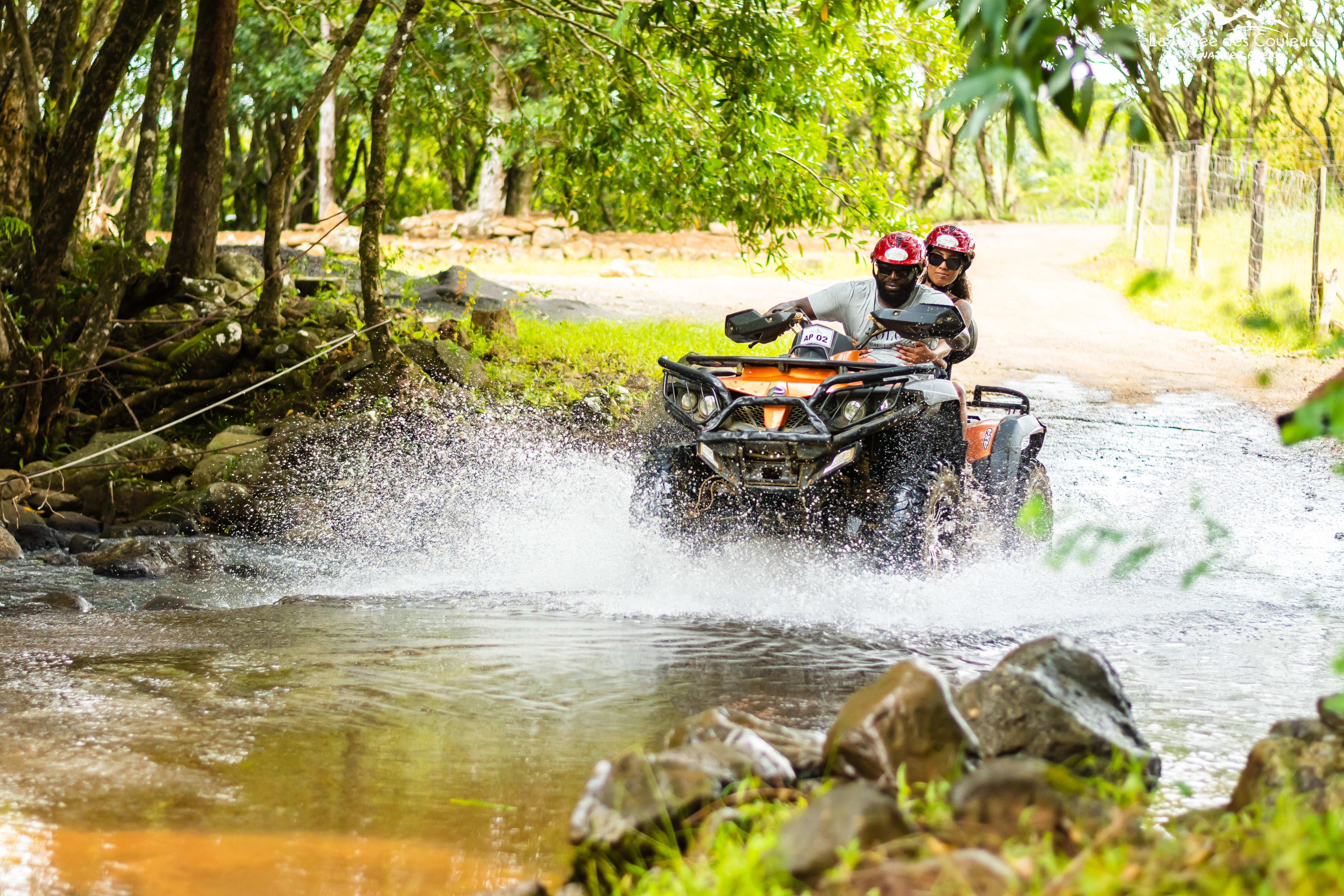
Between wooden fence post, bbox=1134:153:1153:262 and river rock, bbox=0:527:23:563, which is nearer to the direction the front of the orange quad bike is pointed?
the river rock

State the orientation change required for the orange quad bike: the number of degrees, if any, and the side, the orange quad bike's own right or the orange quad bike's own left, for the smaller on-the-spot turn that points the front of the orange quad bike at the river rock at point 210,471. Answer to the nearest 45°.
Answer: approximately 90° to the orange quad bike's own right

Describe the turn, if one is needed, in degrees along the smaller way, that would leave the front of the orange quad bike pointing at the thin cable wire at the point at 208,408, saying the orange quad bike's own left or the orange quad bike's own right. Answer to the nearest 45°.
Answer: approximately 90° to the orange quad bike's own right

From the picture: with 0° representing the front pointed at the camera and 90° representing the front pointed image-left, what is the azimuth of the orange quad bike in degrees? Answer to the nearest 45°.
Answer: approximately 45°

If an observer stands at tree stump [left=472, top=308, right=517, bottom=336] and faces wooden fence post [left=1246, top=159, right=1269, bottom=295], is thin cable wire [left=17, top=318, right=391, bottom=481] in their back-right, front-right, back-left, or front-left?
back-right

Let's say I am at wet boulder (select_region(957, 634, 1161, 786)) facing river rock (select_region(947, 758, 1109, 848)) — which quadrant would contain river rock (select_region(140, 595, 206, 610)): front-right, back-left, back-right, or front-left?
back-right

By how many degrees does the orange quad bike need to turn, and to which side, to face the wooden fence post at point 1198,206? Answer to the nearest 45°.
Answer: approximately 135° to its right

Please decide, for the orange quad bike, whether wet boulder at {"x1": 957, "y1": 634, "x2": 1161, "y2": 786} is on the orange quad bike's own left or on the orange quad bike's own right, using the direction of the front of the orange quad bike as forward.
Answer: on the orange quad bike's own left

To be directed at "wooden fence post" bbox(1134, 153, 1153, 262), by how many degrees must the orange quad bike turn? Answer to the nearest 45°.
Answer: approximately 135° to its right

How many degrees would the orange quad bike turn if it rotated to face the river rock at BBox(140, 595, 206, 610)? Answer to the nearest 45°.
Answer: approximately 45° to its right

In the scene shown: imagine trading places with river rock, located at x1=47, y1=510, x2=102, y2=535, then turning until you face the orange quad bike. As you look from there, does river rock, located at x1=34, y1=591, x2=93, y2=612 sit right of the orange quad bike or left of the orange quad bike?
right

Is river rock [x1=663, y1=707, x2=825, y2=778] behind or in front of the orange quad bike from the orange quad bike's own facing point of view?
in front

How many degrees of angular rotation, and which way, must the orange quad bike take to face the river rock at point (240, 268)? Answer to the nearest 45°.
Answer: approximately 90° to its right

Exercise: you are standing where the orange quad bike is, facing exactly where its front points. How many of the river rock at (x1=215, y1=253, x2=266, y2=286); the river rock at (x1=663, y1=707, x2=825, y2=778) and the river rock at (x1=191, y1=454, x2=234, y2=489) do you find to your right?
2

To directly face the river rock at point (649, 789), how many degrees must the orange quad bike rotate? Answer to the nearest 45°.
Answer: approximately 45° to its left
